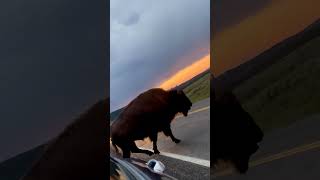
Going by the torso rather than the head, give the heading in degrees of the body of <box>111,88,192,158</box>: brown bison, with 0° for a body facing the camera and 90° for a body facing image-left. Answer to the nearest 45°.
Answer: approximately 270°
